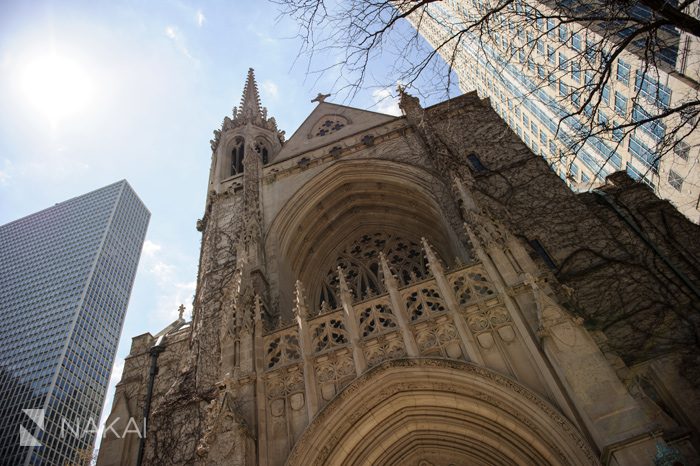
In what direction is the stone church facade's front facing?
toward the camera
